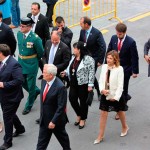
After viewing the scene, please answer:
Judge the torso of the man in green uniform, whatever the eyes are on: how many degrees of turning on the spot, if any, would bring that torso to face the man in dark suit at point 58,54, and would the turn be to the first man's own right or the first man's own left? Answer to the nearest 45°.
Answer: approximately 90° to the first man's own left

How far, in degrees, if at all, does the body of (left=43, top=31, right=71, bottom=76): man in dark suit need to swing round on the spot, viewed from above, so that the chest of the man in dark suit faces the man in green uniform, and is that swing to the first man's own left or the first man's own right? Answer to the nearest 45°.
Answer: approximately 90° to the first man's own right

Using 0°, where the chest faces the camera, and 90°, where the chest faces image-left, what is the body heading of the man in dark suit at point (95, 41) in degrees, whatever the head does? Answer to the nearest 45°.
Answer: approximately 45°

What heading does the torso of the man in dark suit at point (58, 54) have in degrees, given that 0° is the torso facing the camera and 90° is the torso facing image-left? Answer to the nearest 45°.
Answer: approximately 45°

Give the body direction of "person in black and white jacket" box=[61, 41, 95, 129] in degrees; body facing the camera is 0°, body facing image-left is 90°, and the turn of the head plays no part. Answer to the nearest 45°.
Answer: approximately 45°

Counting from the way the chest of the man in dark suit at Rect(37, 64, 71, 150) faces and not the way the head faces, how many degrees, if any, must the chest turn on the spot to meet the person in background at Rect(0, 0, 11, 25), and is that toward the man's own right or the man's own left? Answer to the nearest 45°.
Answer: approximately 135° to the man's own right
